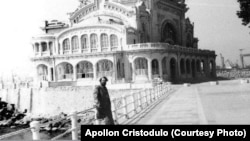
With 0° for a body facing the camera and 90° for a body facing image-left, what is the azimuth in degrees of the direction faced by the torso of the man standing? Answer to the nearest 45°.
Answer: approximately 315°
